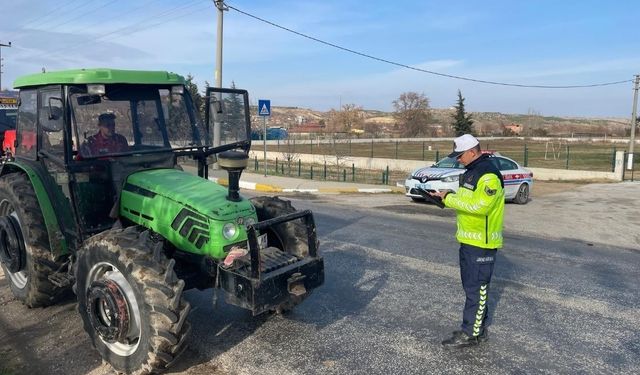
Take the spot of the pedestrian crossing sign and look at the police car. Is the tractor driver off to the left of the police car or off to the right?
right

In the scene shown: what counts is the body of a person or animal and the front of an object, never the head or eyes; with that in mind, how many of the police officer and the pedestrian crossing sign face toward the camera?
1

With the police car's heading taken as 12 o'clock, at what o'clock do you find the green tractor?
The green tractor is roughly at 11 o'clock from the police car.

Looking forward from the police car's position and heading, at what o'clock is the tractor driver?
The tractor driver is roughly at 11 o'clock from the police car.

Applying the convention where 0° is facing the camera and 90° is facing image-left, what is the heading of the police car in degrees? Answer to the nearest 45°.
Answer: approximately 45°

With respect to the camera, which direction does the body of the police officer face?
to the viewer's left

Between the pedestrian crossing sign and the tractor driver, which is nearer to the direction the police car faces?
the tractor driver

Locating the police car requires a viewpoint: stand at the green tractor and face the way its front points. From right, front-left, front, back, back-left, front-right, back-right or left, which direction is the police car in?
left

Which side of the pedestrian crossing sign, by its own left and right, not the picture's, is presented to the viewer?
front

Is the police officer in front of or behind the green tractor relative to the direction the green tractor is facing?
in front

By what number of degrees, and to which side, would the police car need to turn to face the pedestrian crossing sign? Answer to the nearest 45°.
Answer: approximately 90° to its right

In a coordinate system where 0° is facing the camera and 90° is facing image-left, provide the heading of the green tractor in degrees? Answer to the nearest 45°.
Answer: approximately 315°

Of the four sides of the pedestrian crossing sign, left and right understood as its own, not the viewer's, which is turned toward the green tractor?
front

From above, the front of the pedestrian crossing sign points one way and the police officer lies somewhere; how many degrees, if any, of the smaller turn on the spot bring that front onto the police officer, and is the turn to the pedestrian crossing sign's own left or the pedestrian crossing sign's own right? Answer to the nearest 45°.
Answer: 0° — it already faces them
